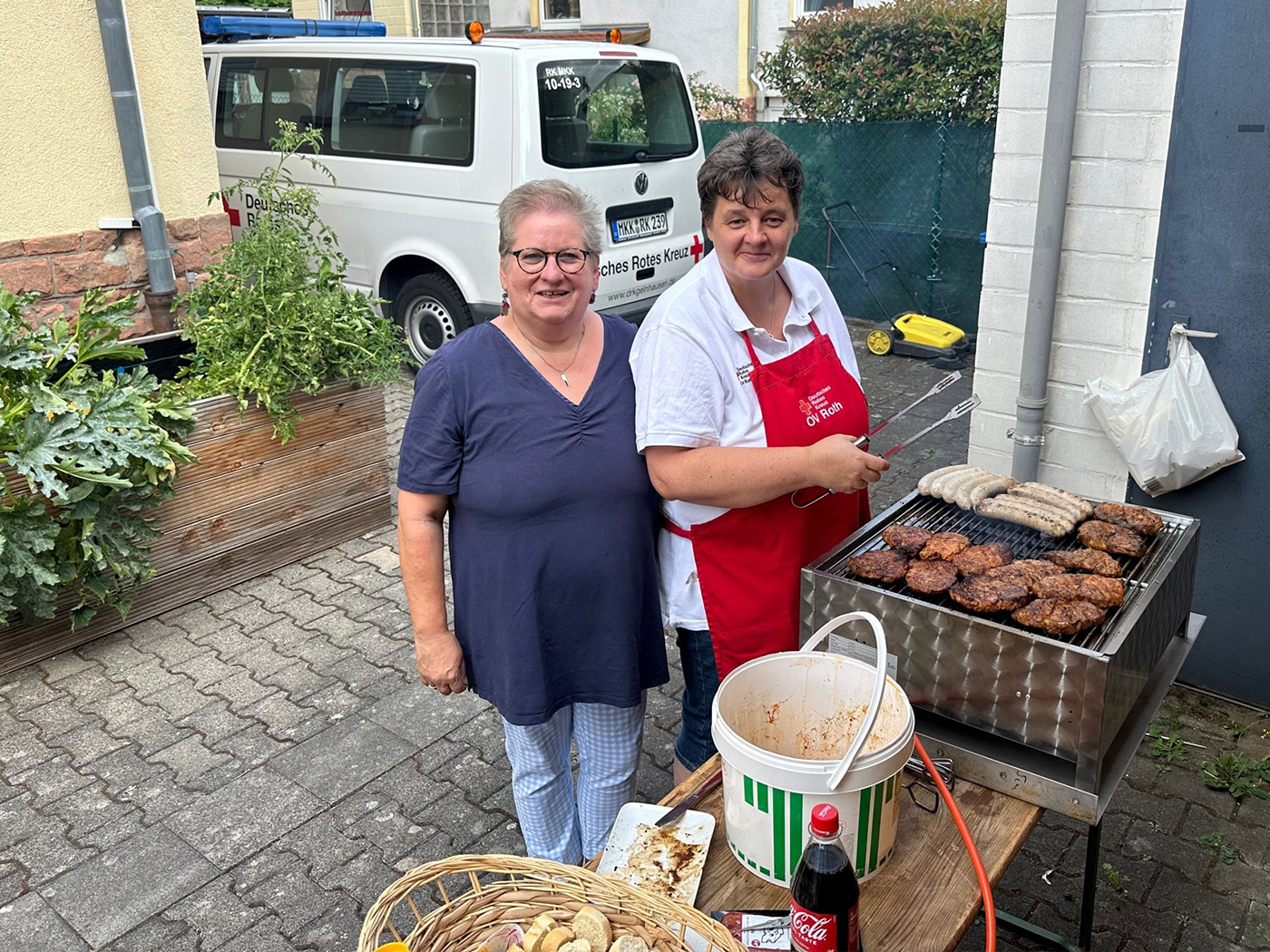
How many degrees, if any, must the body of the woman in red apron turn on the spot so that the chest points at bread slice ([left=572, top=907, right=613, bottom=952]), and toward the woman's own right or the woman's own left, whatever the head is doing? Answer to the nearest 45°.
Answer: approximately 45° to the woman's own right

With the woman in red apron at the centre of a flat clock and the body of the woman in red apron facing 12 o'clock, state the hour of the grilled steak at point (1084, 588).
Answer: The grilled steak is roughly at 11 o'clock from the woman in red apron.

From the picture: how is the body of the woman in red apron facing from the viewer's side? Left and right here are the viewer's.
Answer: facing the viewer and to the right of the viewer

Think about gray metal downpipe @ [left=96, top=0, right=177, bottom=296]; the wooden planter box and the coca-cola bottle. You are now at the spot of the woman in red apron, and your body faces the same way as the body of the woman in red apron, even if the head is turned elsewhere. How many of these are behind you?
2

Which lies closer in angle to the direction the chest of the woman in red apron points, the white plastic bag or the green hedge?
the white plastic bag

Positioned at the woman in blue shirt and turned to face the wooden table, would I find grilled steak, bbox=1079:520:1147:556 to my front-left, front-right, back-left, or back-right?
front-left

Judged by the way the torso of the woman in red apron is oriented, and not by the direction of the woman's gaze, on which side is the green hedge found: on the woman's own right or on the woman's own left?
on the woman's own left

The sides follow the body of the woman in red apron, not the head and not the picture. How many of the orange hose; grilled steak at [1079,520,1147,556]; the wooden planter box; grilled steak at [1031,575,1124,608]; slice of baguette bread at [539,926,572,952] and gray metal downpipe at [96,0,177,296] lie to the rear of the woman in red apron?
2
